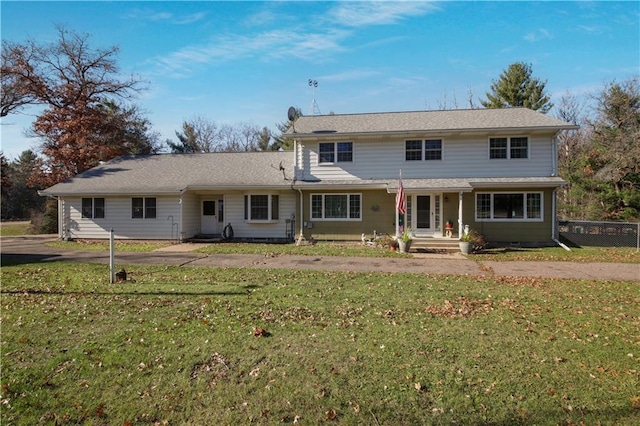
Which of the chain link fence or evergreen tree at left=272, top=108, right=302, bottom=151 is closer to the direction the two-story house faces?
the chain link fence

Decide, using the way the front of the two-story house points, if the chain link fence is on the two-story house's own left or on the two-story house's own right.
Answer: on the two-story house's own left

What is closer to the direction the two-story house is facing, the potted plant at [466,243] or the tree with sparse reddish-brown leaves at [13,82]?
the potted plant

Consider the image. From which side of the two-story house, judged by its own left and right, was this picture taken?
front

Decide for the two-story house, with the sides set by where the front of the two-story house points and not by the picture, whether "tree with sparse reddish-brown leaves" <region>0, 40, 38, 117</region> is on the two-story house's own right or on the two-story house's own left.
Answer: on the two-story house's own right

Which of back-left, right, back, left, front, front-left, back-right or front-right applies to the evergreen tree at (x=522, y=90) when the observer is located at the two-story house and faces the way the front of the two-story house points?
back-left

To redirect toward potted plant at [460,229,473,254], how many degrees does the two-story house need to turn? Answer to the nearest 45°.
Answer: approximately 45° to its left

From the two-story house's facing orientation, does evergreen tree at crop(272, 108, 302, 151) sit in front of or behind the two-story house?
behind

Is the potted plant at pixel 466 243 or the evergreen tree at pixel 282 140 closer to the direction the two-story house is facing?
the potted plant
